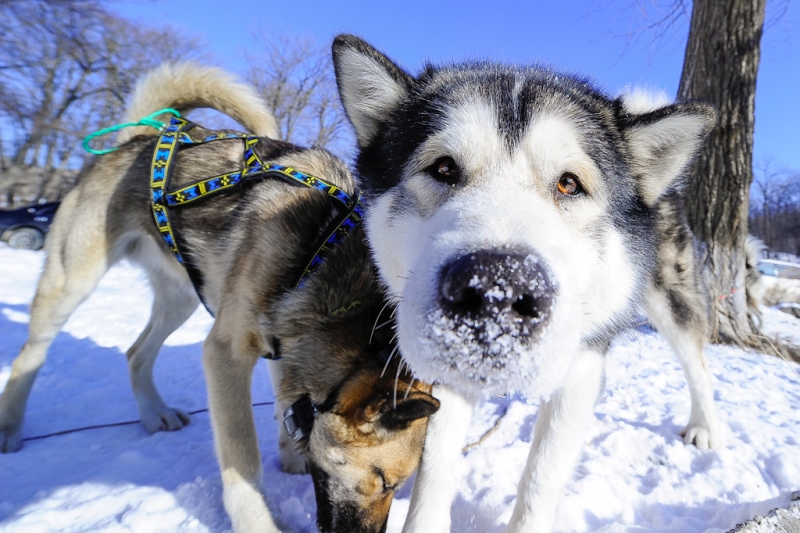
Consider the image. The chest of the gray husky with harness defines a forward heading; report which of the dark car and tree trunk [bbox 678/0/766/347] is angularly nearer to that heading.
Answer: the tree trunk

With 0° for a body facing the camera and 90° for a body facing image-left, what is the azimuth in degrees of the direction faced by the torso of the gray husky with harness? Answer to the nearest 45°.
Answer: approximately 315°

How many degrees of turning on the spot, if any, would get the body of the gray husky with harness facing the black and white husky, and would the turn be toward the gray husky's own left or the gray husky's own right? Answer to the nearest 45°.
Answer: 0° — it already faces it

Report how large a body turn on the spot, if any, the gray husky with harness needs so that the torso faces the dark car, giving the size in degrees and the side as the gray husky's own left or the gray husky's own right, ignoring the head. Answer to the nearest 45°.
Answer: approximately 180°

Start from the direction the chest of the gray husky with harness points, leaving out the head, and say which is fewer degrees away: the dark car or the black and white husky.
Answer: the black and white husky

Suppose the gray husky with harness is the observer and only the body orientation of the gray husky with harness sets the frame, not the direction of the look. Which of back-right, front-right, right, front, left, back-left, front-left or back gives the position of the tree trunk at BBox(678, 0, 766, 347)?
front-left

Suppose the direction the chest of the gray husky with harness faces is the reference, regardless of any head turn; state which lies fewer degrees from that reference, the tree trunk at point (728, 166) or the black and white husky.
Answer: the black and white husky
